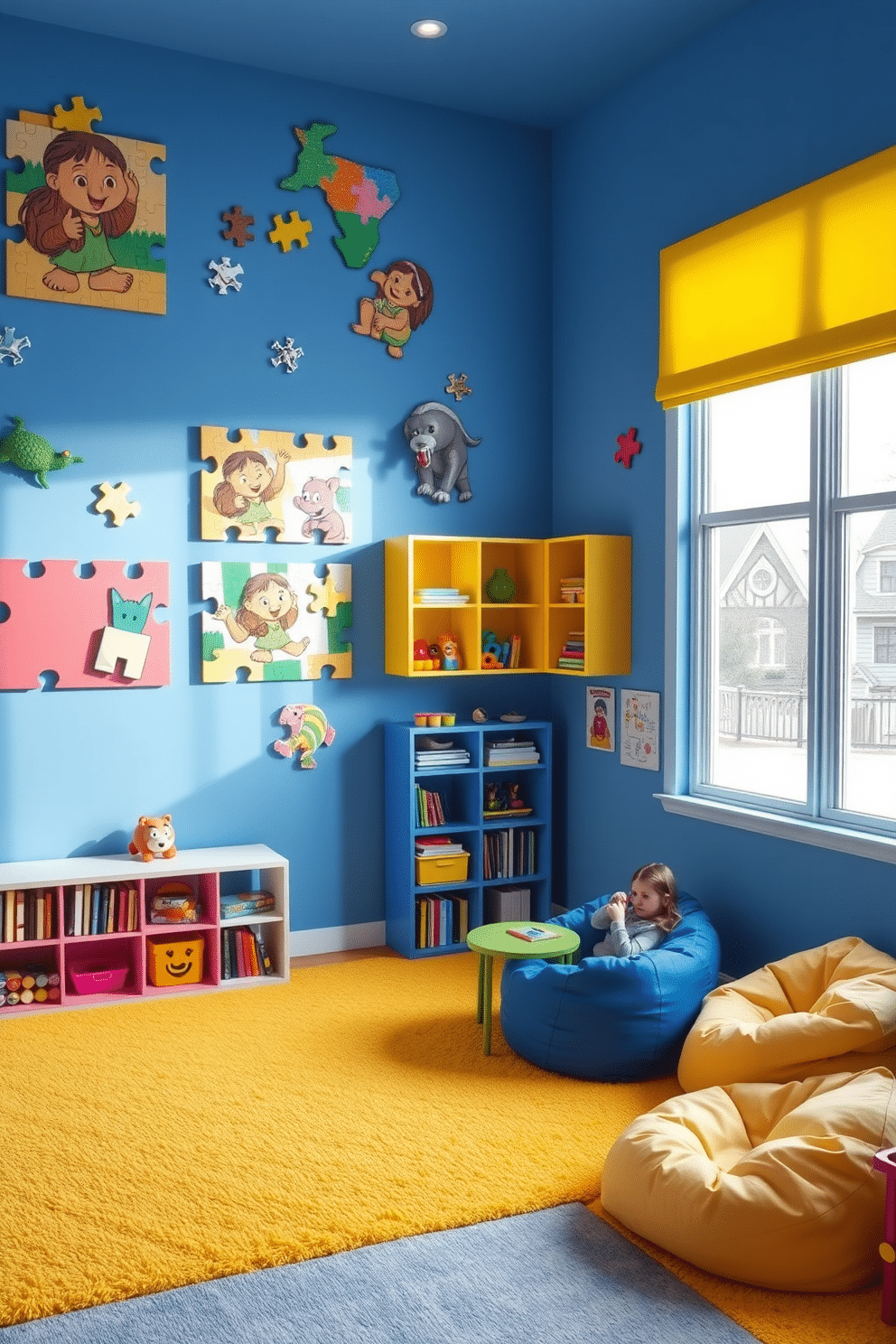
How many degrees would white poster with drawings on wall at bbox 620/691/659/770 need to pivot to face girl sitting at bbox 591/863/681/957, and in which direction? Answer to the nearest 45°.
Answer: approximately 45° to its left

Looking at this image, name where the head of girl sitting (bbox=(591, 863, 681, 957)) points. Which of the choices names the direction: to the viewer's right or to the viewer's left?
to the viewer's left

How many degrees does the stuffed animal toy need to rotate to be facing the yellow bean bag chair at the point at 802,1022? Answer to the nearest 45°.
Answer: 0° — it already faces it

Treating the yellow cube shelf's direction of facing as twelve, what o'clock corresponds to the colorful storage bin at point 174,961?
The colorful storage bin is roughly at 2 o'clock from the yellow cube shelf.

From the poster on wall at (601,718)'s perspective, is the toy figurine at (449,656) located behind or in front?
in front

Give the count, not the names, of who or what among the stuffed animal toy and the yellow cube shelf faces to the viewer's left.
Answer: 0

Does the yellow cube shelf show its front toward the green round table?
yes

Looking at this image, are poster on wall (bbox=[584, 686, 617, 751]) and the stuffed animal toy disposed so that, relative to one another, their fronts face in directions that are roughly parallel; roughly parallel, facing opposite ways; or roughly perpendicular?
roughly perpendicular

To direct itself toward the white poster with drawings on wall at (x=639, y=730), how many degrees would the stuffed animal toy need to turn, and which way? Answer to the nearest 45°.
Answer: approximately 45° to its left

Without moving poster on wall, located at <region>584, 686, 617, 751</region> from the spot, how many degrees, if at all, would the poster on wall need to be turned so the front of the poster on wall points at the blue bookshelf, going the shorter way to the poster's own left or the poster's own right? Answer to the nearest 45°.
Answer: approximately 45° to the poster's own right

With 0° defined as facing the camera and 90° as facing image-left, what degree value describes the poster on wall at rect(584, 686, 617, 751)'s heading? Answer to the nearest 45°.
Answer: approximately 45°

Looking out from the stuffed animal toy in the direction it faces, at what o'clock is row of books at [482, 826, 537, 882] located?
The row of books is roughly at 10 o'clock from the stuffed animal toy.

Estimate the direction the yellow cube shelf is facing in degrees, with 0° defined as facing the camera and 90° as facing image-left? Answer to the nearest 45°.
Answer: approximately 0°
